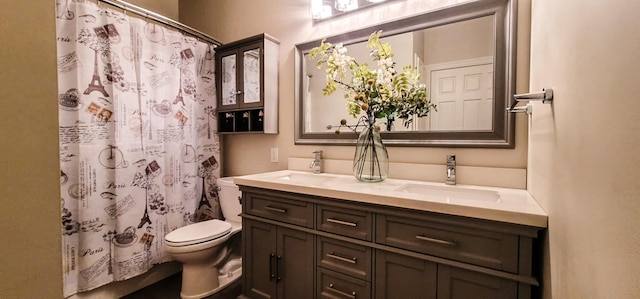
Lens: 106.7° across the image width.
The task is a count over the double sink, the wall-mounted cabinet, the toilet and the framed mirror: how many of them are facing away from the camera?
0

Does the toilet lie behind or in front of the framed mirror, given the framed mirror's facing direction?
in front

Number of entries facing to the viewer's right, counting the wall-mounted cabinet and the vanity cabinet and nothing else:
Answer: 0

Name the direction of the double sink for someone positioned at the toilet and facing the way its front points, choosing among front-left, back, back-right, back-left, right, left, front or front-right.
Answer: left

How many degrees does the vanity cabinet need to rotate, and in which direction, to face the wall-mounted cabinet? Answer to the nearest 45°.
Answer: approximately 90° to its right

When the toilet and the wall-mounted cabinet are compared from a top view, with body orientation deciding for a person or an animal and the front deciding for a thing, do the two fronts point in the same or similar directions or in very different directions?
same or similar directions

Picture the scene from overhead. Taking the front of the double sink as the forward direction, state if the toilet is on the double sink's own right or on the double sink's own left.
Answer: on the double sink's own right

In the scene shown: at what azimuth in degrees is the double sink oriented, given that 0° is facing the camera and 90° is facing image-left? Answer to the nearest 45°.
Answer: approximately 45°

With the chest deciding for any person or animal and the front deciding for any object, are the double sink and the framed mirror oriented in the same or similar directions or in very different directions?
same or similar directions

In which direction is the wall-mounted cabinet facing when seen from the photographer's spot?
facing the viewer and to the left of the viewer

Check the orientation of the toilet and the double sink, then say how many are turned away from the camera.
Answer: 0

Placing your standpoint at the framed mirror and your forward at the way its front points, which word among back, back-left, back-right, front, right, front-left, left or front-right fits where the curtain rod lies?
front-right

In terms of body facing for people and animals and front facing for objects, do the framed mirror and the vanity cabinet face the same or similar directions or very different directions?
same or similar directions
